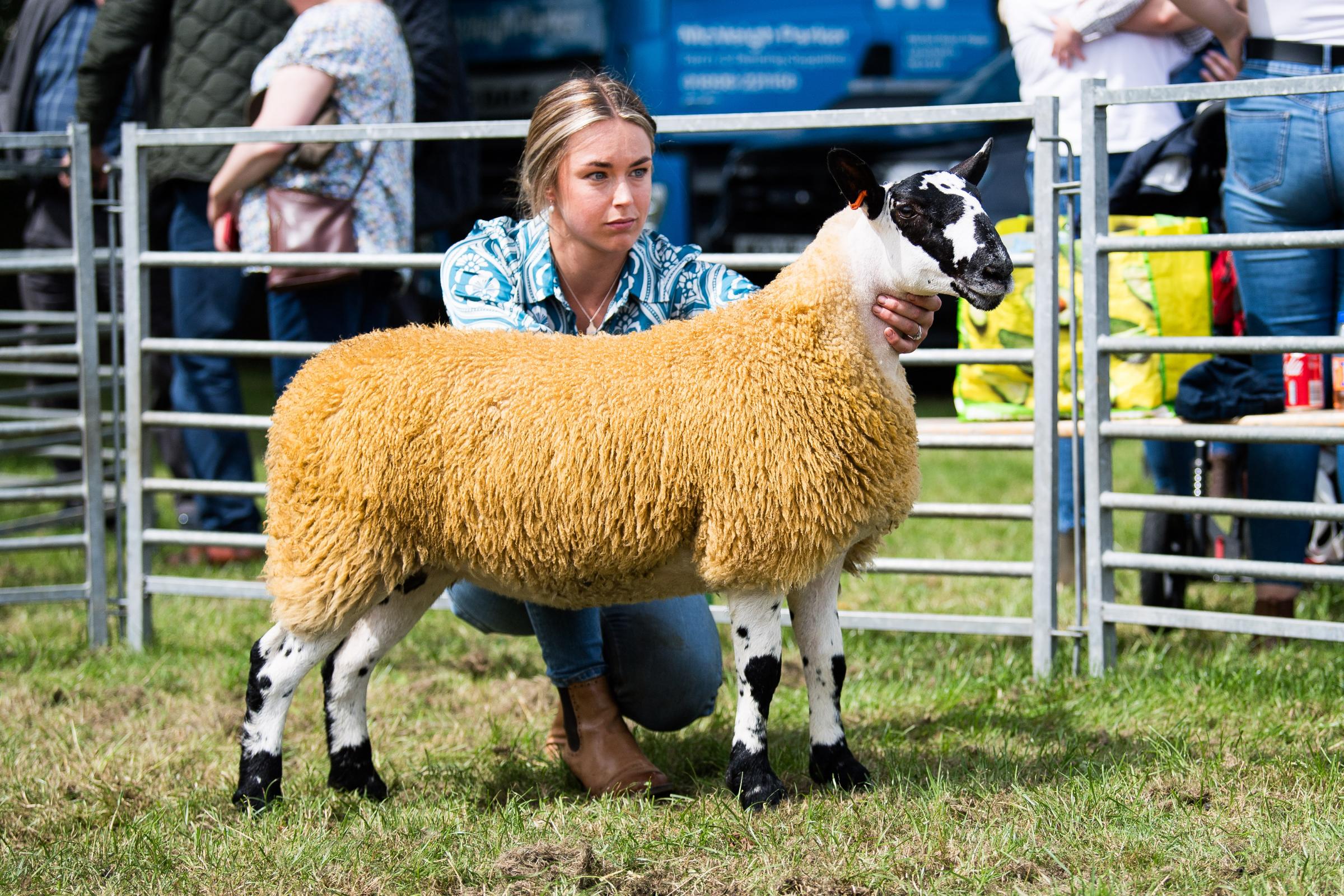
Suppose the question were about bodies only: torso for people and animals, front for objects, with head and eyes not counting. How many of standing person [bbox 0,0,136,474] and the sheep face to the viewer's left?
0

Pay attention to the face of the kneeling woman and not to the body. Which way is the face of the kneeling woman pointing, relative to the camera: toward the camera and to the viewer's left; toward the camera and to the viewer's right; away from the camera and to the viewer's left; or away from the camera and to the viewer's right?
toward the camera and to the viewer's right

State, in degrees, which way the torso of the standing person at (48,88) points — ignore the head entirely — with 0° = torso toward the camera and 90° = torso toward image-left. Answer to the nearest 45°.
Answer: approximately 315°

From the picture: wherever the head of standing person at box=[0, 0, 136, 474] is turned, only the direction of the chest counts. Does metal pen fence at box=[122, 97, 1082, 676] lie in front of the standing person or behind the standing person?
in front

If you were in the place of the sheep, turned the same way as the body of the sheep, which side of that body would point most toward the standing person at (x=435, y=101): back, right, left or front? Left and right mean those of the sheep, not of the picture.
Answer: left

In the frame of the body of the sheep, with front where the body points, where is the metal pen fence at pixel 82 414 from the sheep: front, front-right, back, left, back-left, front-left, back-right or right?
back-left

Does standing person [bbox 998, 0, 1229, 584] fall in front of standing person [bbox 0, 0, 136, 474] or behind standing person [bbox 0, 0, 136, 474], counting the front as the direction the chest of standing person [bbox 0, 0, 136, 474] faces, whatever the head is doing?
in front

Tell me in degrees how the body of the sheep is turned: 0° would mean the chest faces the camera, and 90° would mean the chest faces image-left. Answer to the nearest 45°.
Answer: approximately 270°
